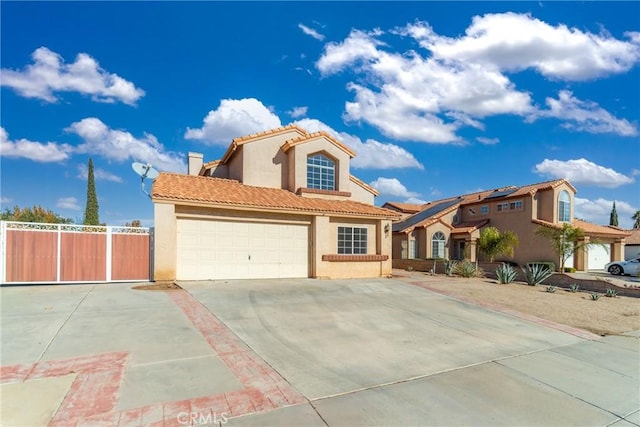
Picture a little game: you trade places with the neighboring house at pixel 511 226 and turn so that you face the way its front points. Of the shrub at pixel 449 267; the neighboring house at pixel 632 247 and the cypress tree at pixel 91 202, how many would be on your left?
1

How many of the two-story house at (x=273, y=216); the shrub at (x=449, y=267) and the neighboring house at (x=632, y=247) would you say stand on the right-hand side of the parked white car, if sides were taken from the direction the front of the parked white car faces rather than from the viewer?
1

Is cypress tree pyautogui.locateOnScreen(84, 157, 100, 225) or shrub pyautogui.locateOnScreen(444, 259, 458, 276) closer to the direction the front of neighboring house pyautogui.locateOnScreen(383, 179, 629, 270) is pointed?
the shrub

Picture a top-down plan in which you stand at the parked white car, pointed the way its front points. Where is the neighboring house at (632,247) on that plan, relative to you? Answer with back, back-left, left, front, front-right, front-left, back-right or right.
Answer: right

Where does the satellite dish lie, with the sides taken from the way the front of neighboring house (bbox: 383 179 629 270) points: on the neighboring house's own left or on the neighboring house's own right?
on the neighboring house's own right

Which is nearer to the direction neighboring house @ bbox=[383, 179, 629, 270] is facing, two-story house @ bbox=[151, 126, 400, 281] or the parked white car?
the parked white car

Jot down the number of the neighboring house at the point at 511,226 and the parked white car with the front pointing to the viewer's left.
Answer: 1

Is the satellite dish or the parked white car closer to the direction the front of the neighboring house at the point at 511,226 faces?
the parked white car

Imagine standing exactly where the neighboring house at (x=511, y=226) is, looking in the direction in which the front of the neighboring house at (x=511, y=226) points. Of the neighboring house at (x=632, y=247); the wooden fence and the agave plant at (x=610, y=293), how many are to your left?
1

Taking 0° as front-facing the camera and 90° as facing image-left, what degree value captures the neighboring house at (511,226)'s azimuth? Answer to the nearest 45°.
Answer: approximately 315°

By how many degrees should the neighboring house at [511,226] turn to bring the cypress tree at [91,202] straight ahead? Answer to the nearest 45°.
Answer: approximately 135° to its right

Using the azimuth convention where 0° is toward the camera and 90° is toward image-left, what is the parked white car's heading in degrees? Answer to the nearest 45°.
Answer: approximately 90°

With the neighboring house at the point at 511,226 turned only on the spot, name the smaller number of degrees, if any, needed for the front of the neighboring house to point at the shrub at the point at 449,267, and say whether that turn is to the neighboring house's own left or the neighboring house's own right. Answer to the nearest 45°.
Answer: approximately 45° to the neighboring house's own right
